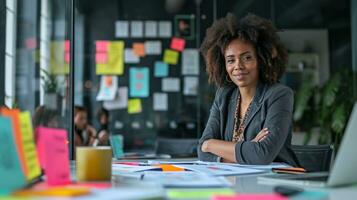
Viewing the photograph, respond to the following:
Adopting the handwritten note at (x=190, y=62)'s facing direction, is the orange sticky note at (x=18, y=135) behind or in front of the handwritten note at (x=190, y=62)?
in front

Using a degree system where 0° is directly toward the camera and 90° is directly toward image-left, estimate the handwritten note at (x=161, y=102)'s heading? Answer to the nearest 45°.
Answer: approximately 0°

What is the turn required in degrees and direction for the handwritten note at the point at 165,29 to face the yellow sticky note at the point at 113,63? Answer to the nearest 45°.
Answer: approximately 90° to its right

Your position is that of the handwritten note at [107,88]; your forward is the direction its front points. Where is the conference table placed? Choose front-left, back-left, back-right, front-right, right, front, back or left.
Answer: front

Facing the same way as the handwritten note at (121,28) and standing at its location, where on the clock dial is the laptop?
The laptop is roughly at 12 o'clock from the handwritten note.

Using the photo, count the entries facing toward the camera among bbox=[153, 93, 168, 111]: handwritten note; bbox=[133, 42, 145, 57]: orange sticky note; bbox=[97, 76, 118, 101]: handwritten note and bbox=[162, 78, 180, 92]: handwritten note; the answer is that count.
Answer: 4

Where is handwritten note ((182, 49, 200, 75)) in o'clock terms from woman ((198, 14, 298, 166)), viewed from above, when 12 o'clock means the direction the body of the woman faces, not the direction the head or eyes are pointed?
The handwritten note is roughly at 4 o'clock from the woman.

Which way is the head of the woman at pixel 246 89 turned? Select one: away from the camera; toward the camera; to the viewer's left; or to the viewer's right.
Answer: toward the camera

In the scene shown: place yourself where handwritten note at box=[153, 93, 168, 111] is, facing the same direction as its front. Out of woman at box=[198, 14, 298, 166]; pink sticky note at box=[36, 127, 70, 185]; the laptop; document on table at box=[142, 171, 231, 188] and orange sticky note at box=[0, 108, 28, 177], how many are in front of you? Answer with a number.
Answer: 5

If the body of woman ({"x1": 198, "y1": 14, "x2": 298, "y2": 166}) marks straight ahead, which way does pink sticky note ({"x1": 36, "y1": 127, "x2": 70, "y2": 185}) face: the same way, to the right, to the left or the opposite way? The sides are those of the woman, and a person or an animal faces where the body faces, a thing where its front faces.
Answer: the same way

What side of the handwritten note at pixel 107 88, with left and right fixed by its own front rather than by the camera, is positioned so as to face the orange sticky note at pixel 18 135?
front

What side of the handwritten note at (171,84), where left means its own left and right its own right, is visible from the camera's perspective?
front

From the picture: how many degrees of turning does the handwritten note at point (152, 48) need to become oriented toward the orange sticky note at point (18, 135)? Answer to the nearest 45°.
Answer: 0° — it already faces it

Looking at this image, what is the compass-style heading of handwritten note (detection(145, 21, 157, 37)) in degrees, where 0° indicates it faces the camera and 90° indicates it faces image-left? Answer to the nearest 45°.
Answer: approximately 0°

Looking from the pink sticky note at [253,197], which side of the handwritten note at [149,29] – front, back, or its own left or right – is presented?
front

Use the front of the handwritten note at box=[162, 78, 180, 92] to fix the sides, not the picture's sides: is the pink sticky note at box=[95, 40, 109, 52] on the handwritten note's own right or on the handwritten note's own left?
on the handwritten note's own right
